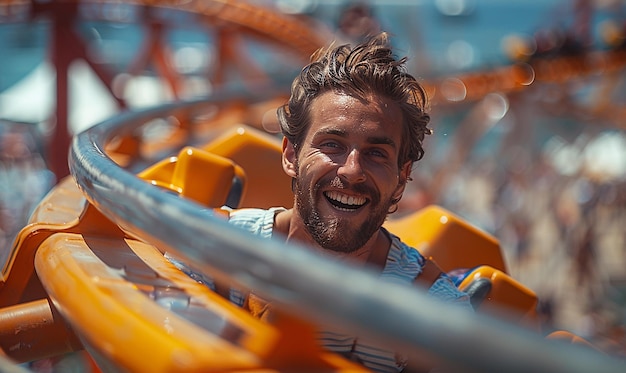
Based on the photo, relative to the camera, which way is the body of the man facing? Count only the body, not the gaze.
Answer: toward the camera

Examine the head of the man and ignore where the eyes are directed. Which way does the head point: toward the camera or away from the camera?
toward the camera
